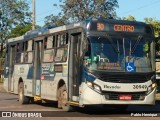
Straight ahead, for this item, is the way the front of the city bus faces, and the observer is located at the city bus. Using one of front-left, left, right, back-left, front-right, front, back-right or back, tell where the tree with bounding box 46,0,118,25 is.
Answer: back-left

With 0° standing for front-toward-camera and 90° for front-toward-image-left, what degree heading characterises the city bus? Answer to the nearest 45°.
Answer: approximately 315°
